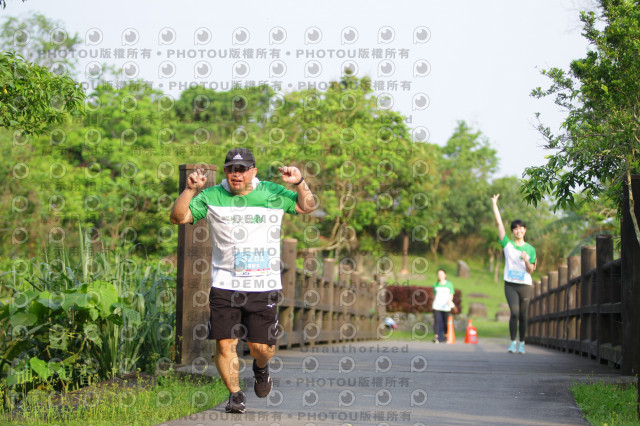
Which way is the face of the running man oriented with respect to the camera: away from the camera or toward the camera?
toward the camera

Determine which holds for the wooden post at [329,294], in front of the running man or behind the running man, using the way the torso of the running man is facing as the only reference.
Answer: behind

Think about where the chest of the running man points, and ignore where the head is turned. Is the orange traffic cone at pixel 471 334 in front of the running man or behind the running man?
behind

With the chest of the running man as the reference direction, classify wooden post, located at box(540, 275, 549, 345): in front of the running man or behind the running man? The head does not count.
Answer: behind

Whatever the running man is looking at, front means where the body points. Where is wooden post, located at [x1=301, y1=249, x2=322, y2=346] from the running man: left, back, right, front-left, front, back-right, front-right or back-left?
back

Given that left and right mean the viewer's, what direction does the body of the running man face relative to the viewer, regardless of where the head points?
facing the viewer

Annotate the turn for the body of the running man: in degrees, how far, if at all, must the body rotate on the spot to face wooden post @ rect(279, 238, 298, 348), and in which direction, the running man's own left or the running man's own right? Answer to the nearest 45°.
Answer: approximately 180°
